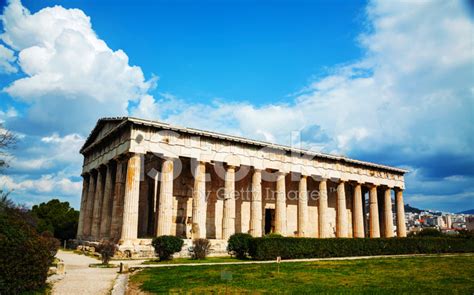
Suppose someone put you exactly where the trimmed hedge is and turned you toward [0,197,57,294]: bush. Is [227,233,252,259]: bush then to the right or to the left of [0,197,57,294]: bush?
right

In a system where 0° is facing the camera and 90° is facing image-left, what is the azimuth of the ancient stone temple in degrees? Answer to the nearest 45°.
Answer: approximately 45°
